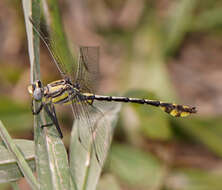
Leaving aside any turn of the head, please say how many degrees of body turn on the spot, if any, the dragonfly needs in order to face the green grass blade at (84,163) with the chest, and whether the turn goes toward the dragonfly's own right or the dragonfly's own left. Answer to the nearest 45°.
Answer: approximately 90° to the dragonfly's own left

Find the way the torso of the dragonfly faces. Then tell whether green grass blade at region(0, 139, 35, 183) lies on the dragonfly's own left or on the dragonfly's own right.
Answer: on the dragonfly's own left

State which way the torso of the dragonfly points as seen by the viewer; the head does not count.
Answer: to the viewer's left
